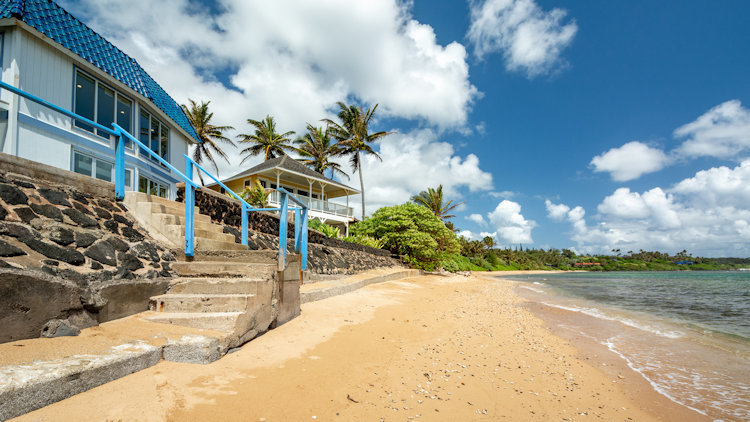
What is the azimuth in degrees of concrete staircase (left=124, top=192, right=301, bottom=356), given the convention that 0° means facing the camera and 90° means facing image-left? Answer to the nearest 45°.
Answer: approximately 0°

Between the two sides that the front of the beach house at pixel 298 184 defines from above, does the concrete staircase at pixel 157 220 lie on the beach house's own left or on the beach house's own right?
on the beach house's own right

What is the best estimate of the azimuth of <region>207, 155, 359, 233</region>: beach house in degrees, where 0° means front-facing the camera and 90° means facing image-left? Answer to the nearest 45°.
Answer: approximately 315°

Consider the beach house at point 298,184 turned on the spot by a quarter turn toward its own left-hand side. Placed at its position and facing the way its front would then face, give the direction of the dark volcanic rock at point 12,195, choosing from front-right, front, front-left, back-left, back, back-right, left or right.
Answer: back-right

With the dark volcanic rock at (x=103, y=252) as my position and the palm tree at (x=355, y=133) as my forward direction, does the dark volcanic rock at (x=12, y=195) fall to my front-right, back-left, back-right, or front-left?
back-left

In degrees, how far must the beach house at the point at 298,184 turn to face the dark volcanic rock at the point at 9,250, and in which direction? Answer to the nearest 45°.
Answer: approximately 45° to its right

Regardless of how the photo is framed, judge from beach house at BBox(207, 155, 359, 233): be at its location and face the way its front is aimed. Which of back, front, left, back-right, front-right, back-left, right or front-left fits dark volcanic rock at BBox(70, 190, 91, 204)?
front-right

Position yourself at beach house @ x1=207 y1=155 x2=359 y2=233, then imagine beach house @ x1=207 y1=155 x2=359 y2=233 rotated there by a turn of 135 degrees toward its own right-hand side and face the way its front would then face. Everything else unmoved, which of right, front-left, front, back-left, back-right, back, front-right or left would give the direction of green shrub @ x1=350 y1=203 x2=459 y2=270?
back-left

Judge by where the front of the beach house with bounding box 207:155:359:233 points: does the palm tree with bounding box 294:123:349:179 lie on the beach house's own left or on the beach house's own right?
on the beach house's own left
